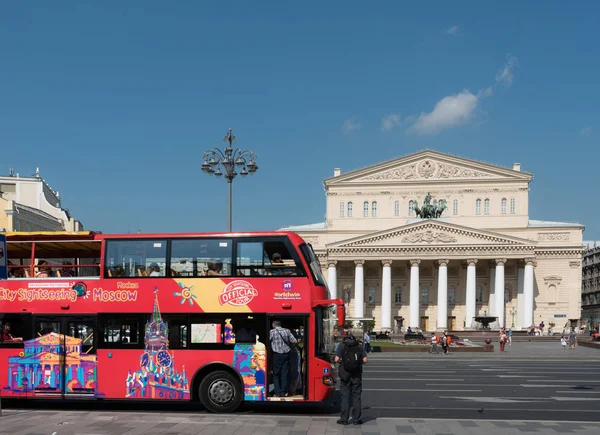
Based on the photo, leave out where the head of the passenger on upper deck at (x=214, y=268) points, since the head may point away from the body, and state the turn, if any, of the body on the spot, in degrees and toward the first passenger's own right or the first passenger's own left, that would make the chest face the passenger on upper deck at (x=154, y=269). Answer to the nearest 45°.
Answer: approximately 180°

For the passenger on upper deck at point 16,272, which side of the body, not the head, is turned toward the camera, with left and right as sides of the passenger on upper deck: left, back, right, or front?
right

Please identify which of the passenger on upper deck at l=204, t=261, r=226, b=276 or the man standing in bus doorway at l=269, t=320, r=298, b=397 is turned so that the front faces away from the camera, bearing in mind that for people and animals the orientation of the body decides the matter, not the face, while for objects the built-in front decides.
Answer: the man standing in bus doorway

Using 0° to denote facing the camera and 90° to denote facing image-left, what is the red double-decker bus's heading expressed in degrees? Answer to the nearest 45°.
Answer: approximately 270°

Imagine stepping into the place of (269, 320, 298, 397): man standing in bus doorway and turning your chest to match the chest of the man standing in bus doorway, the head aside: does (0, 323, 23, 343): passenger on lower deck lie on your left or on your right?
on your left

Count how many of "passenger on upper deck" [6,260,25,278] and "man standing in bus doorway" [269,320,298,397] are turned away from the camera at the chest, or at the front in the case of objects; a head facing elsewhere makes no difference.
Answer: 1

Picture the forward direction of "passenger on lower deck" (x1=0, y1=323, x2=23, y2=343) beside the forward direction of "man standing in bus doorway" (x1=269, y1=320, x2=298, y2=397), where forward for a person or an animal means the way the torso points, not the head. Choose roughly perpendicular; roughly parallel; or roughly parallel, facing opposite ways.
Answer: roughly perpendicular

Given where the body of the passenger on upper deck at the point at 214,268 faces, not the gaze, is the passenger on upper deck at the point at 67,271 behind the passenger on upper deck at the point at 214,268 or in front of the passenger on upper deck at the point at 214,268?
behind

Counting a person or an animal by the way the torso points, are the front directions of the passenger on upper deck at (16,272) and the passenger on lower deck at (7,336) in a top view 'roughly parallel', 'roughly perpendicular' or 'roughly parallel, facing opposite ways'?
roughly parallel

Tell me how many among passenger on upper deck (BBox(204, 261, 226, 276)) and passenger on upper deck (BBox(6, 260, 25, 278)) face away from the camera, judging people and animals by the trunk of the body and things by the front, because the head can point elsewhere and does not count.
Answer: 0

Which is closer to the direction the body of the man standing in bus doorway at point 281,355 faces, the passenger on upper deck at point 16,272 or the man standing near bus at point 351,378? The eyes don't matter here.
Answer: the passenger on upper deck

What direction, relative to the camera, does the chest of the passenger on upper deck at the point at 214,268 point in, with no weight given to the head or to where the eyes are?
to the viewer's right

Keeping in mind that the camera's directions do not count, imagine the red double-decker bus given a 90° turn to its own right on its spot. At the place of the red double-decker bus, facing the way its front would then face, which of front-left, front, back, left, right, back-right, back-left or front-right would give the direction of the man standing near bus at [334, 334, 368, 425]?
front-left

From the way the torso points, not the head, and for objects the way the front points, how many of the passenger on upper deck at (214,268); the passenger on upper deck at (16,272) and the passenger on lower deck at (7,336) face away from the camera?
0

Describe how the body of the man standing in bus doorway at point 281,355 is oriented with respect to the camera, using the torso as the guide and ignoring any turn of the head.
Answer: away from the camera

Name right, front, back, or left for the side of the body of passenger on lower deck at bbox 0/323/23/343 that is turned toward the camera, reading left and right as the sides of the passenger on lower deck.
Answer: right

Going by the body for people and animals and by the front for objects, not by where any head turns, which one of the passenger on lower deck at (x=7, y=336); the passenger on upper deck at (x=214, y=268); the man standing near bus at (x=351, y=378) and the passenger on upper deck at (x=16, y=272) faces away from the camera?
the man standing near bus
